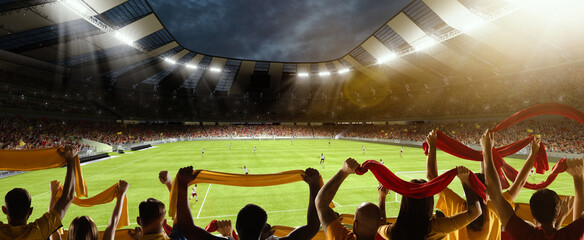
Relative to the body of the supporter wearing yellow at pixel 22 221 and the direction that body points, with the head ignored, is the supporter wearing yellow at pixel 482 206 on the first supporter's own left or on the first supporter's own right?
on the first supporter's own right

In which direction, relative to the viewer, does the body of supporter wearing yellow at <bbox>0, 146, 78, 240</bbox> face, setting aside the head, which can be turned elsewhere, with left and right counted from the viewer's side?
facing away from the viewer

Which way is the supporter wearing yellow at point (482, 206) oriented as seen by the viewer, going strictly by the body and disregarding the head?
away from the camera

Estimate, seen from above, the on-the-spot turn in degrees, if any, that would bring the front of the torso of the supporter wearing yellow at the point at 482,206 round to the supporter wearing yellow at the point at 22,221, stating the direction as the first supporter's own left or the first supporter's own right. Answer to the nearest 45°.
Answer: approximately 135° to the first supporter's own left

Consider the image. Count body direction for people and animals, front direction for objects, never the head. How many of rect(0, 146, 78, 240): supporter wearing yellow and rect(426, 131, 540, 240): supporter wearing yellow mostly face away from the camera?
2
